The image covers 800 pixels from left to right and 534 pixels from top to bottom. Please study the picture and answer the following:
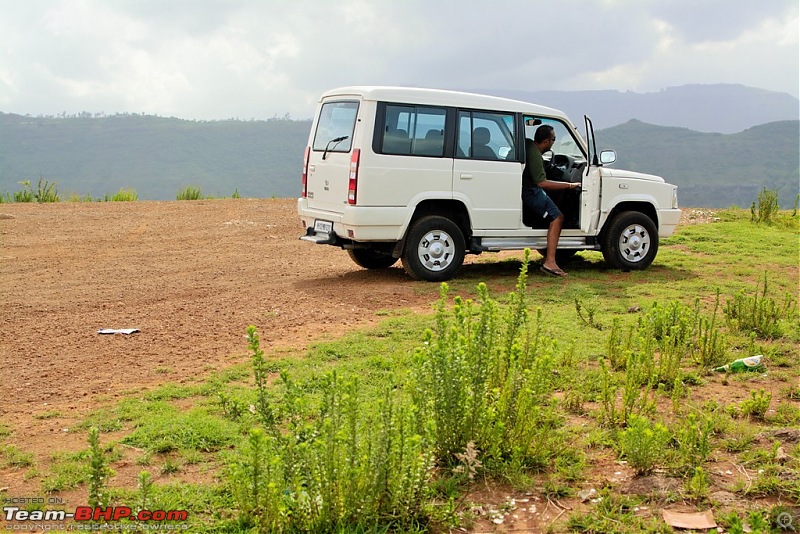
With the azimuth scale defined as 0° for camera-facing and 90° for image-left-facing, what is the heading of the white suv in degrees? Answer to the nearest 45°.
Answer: approximately 225°

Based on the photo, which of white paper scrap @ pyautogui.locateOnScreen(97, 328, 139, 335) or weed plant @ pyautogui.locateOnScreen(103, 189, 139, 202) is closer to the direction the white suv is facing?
the weed plant

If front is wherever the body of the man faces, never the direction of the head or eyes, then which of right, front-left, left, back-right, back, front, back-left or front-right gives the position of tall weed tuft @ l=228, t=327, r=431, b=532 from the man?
right

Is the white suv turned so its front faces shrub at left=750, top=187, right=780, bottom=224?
yes

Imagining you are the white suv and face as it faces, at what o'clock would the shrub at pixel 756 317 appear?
The shrub is roughly at 3 o'clock from the white suv.

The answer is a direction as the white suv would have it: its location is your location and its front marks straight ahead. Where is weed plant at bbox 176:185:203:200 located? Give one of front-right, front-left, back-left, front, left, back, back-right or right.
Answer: left

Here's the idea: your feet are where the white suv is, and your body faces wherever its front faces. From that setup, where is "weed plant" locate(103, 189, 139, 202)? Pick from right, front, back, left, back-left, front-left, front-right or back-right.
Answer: left

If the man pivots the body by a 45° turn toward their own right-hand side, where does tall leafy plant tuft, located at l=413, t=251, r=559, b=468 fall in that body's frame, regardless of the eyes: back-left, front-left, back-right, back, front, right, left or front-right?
front-right

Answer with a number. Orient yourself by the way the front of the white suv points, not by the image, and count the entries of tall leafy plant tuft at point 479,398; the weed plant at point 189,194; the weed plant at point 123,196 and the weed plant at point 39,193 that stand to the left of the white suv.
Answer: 3
